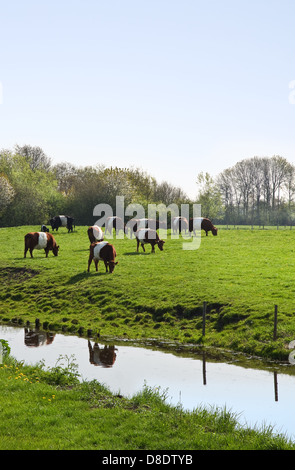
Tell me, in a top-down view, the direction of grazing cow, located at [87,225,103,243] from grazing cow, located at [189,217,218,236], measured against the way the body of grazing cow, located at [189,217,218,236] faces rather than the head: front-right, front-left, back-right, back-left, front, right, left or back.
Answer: back-right

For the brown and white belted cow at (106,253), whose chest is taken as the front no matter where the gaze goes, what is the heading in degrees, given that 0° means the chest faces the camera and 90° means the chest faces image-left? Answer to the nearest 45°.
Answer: approximately 315°

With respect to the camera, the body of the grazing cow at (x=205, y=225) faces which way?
to the viewer's right

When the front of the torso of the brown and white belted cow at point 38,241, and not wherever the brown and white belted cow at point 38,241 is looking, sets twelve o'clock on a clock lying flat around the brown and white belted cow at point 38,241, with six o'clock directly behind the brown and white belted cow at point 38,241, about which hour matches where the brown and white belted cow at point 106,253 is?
the brown and white belted cow at point 106,253 is roughly at 2 o'clock from the brown and white belted cow at point 38,241.

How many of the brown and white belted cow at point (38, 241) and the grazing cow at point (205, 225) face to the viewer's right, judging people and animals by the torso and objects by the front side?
2

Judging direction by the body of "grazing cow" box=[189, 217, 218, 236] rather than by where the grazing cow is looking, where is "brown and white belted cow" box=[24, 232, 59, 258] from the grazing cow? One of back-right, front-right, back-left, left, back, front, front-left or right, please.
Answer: back-right

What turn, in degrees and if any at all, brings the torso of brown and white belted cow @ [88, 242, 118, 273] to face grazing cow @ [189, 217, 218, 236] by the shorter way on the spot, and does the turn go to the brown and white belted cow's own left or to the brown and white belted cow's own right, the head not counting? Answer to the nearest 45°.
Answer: approximately 90° to the brown and white belted cow's own left

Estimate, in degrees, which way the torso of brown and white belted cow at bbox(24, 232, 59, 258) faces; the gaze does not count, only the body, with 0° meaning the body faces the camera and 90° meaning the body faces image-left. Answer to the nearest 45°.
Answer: approximately 270°

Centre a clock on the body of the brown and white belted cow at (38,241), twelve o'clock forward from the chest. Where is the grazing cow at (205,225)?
The grazing cow is roughly at 11 o'clock from the brown and white belted cow.

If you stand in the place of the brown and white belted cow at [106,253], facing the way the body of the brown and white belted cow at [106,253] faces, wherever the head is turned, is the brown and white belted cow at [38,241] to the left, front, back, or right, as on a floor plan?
back
